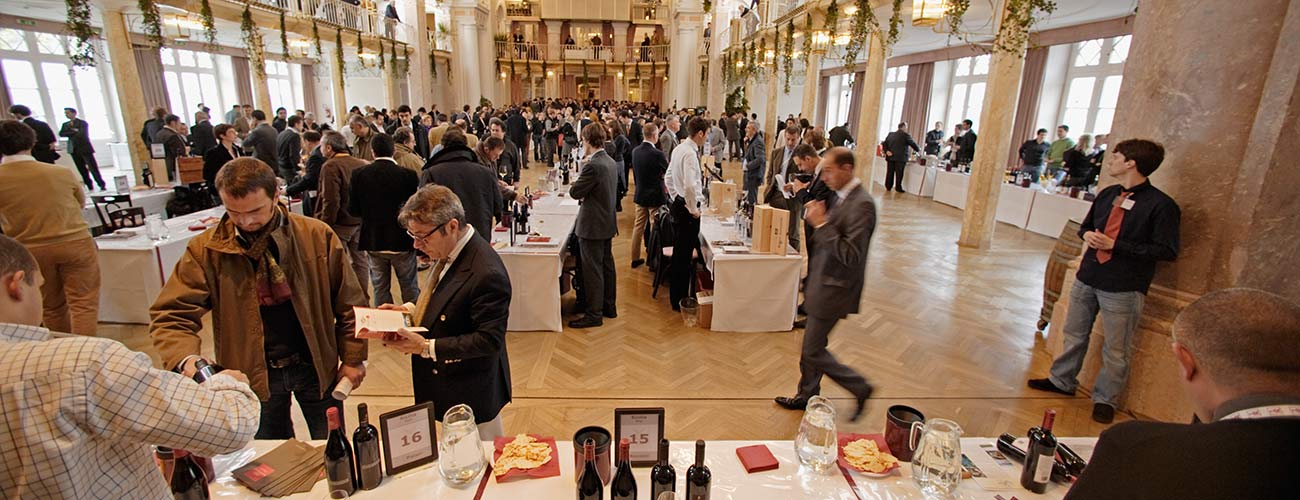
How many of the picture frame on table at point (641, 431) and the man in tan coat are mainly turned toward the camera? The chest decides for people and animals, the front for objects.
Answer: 2

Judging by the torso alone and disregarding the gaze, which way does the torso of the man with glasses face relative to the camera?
to the viewer's left

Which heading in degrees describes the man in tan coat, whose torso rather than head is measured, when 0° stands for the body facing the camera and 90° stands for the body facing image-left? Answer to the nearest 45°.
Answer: approximately 0°

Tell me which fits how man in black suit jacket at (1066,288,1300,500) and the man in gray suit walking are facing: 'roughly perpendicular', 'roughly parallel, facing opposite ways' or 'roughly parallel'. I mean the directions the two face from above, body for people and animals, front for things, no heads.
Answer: roughly perpendicular

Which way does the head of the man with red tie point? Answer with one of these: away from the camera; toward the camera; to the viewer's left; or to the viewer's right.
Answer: to the viewer's left

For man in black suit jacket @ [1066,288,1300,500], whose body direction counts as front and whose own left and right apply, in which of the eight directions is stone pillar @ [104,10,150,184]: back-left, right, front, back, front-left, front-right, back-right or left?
front-left

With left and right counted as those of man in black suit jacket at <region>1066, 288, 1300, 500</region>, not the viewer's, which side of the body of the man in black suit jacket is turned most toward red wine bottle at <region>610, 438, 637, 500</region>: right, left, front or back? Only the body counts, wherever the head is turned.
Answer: left

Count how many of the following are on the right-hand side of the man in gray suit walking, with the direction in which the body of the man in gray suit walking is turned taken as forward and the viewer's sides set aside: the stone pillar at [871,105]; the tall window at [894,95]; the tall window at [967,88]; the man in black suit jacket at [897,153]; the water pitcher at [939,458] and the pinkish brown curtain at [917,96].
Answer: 5

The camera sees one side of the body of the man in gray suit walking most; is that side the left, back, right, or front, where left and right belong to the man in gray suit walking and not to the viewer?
left

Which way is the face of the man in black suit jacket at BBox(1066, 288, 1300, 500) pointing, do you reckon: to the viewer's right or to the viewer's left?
to the viewer's left
